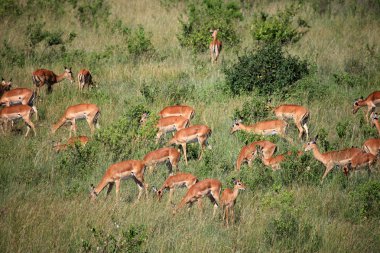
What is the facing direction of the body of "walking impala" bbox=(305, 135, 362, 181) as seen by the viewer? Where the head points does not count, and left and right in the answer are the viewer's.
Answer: facing to the left of the viewer

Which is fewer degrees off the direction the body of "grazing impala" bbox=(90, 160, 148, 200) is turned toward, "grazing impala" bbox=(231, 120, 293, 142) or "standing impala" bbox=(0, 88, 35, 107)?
the standing impala

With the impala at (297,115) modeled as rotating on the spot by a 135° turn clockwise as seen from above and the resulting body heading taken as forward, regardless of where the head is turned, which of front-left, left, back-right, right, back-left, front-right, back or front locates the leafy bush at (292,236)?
back-right

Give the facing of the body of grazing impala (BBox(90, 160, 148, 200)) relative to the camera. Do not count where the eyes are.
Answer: to the viewer's left

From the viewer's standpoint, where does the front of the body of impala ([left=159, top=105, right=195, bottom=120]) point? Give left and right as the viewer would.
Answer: facing to the left of the viewer

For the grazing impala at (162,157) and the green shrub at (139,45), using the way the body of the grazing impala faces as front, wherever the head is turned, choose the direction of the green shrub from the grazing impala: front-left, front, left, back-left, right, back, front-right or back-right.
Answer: right

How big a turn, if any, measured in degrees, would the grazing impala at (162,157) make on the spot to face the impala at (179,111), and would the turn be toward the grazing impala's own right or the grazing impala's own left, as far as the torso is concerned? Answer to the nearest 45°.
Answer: approximately 90° to the grazing impala's own right

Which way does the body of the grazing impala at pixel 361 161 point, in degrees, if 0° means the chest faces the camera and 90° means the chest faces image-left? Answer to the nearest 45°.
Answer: approximately 90°

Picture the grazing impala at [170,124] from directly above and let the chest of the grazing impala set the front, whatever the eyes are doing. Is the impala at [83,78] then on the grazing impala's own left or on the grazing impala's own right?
on the grazing impala's own right

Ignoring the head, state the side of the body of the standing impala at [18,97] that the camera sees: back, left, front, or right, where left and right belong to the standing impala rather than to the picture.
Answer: left

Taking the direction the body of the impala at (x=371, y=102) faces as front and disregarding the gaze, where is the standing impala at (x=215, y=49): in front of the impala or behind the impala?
in front

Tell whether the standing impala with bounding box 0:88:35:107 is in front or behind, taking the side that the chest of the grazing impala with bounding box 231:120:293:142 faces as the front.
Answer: in front

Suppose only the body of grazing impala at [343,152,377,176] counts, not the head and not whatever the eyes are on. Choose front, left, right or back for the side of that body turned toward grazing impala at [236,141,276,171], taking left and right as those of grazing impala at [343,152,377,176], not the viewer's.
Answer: front

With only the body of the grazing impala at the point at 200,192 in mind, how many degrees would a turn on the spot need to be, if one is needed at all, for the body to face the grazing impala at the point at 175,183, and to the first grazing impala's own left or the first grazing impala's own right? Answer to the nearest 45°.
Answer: approximately 45° to the first grazing impala's own right

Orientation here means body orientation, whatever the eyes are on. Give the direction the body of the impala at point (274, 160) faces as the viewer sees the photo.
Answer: to the viewer's left
